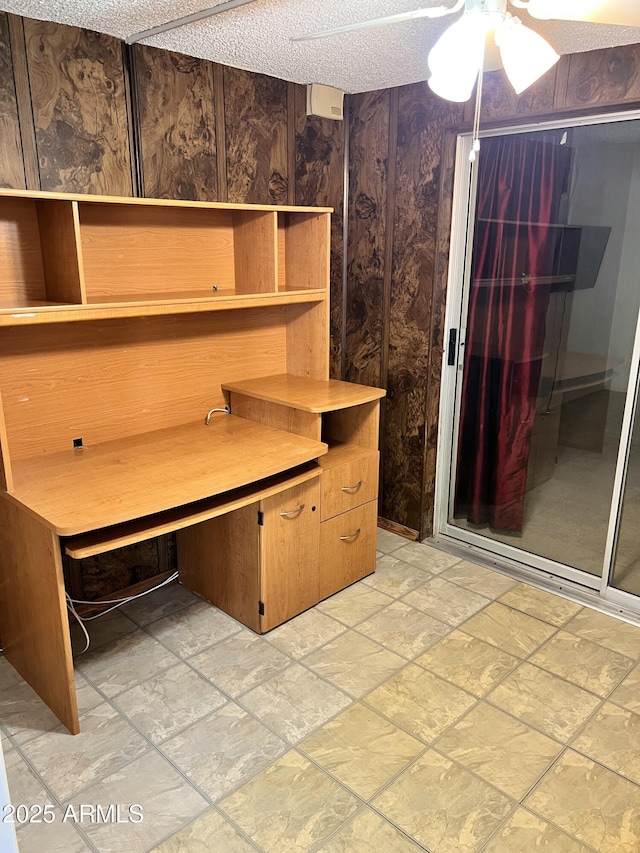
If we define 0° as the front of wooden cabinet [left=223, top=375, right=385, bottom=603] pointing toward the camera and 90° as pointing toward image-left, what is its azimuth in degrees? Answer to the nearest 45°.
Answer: approximately 315°

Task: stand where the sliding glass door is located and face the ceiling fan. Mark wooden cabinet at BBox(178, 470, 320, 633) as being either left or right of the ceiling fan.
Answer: right

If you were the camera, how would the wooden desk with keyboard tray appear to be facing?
facing the viewer and to the right of the viewer

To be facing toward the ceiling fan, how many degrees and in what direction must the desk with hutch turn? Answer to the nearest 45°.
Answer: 0° — it already faces it

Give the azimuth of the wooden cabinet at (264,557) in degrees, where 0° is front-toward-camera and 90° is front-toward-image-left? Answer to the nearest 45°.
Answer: approximately 315°

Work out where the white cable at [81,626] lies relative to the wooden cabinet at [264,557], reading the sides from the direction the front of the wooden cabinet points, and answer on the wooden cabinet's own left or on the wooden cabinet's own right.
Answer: on the wooden cabinet's own right

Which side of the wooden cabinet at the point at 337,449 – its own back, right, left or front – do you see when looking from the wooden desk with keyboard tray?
right

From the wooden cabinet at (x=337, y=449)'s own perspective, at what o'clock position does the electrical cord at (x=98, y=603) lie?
The electrical cord is roughly at 4 o'clock from the wooden cabinet.
